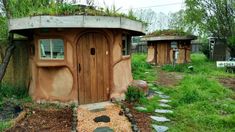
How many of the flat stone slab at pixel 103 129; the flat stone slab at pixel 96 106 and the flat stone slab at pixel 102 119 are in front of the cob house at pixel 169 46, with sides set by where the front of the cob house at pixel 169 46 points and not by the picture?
3

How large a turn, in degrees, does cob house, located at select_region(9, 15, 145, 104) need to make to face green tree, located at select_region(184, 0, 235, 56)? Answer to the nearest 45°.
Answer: approximately 135° to its left

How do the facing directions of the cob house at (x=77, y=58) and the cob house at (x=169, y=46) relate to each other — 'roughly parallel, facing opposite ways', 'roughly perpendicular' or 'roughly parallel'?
roughly parallel

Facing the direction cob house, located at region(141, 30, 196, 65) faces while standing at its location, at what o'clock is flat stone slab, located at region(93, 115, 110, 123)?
The flat stone slab is roughly at 12 o'clock from the cob house.

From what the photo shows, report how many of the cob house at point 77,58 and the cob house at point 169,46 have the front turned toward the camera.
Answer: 2

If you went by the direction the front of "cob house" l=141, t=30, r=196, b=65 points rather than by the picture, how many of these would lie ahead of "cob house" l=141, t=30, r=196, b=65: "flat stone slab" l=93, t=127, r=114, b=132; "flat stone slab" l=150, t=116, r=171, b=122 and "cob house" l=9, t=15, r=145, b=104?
3

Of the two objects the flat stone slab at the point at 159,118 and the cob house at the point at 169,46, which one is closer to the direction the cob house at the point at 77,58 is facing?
the flat stone slab

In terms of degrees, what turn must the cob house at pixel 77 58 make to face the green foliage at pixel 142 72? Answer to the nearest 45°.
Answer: approximately 135° to its left

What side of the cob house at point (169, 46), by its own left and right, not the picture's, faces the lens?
front

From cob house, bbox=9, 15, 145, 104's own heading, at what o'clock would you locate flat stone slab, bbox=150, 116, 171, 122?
The flat stone slab is roughly at 10 o'clock from the cob house.

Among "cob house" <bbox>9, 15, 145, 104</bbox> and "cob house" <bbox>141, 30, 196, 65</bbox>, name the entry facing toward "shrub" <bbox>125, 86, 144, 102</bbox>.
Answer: "cob house" <bbox>141, 30, 196, 65</bbox>

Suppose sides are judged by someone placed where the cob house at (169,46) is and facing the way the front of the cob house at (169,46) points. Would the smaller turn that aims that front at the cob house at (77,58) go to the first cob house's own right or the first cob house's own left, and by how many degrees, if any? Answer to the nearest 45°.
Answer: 0° — it already faces it

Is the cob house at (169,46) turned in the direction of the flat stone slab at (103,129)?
yes

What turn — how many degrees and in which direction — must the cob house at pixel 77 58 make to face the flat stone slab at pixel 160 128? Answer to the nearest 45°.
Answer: approximately 45° to its left

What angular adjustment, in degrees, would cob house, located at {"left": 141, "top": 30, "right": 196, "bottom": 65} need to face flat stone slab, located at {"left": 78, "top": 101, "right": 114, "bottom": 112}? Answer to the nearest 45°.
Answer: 0° — it already faces it

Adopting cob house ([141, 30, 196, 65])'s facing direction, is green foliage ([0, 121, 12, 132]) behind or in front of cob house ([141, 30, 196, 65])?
in front

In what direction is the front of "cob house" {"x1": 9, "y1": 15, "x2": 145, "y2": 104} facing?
toward the camera
